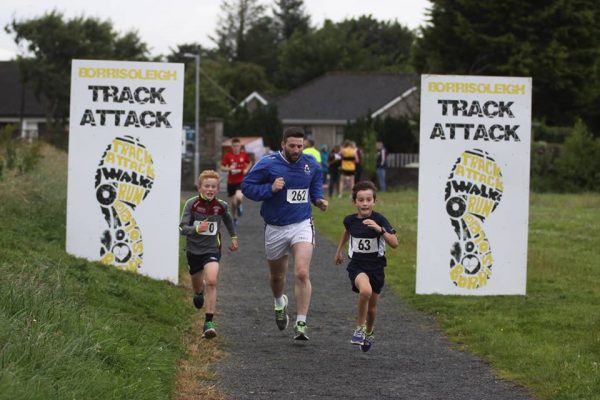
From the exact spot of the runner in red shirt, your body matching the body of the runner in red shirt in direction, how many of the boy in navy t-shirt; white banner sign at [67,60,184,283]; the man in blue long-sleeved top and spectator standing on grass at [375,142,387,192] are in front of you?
3

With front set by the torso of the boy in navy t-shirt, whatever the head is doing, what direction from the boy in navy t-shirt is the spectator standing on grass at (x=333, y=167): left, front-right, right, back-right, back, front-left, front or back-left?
back

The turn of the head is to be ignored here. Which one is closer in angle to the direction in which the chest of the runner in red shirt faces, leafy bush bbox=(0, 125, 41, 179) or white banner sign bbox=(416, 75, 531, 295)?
the white banner sign

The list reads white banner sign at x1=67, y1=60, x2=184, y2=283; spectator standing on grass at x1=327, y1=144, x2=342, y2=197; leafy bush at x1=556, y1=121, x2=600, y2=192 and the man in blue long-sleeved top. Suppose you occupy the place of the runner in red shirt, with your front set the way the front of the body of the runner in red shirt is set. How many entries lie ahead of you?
2

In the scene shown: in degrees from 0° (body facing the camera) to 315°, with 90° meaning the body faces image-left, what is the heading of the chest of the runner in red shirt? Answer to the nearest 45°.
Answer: approximately 0°

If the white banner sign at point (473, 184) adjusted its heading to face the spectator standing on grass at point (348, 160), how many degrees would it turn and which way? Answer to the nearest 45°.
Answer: approximately 180°

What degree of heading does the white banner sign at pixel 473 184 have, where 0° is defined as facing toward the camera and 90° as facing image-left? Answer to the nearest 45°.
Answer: approximately 0°

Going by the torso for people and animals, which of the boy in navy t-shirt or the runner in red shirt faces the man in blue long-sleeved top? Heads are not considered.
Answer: the runner in red shirt

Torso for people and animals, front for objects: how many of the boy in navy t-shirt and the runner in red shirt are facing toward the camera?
2
